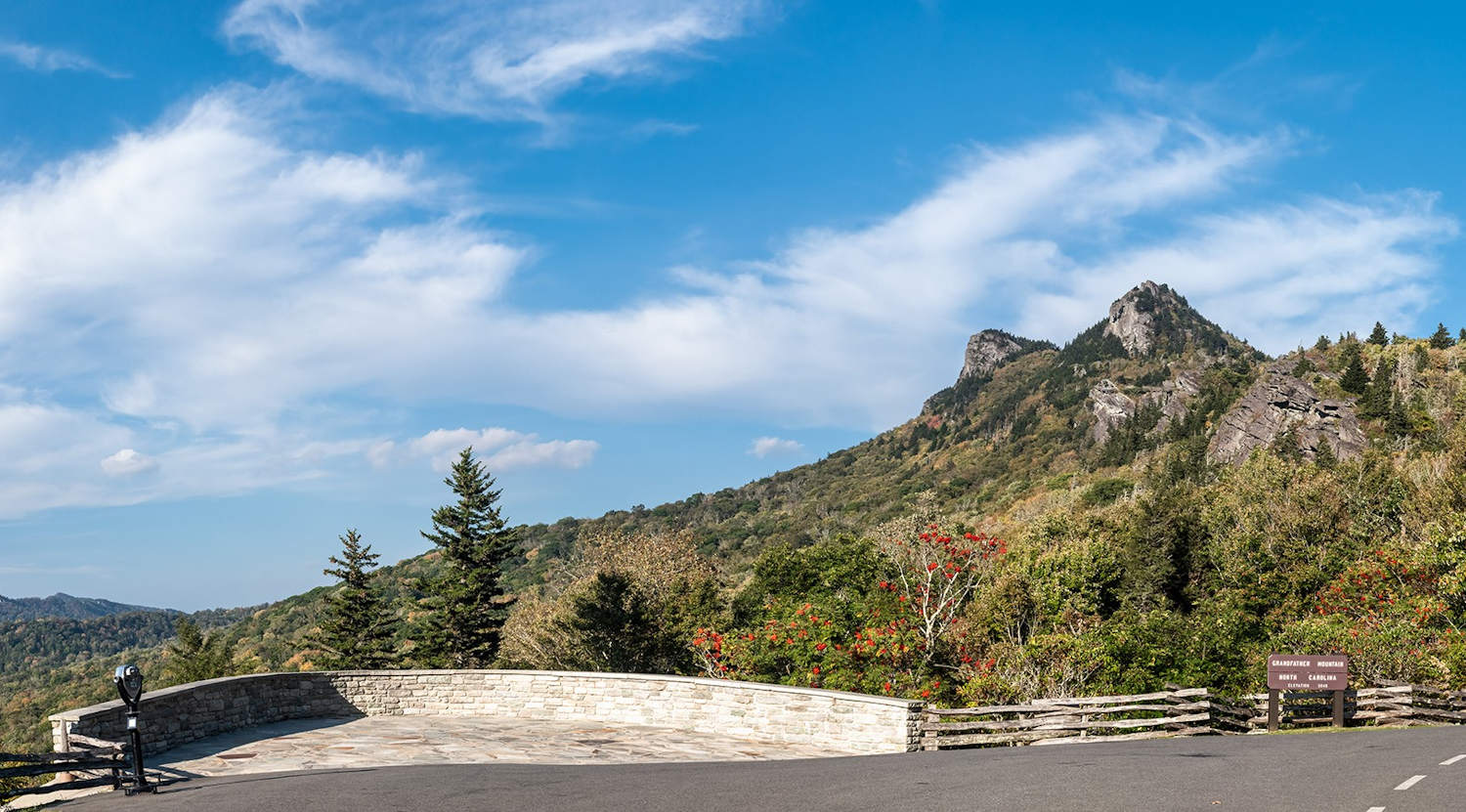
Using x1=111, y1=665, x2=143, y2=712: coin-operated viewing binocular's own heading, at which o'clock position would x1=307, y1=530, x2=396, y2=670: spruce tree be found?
The spruce tree is roughly at 2 o'clock from the coin-operated viewing binocular.

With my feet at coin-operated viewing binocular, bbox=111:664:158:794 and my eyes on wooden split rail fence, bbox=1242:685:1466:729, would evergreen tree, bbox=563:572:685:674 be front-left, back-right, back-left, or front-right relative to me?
front-left

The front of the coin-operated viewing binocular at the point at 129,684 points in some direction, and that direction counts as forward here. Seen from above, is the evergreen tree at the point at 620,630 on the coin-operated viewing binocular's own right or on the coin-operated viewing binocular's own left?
on the coin-operated viewing binocular's own right

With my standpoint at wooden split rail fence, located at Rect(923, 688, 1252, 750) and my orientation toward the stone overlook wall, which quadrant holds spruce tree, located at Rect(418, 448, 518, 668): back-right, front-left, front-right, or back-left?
front-right

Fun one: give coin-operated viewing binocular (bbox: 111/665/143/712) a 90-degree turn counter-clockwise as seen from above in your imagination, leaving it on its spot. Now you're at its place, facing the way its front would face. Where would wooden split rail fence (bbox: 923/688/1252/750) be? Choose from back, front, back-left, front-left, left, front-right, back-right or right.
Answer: back-left

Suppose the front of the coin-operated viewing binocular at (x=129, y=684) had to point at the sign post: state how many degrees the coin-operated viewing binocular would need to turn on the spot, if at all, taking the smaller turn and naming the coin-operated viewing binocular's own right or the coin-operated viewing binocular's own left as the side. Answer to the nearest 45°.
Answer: approximately 135° to the coin-operated viewing binocular's own right

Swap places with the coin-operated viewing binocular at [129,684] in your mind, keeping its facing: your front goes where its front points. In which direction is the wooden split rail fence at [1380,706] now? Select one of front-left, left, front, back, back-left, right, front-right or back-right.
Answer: back-right

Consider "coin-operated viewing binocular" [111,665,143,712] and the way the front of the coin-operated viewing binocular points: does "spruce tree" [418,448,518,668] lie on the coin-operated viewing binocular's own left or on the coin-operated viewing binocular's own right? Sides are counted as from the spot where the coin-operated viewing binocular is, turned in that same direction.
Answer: on the coin-operated viewing binocular's own right

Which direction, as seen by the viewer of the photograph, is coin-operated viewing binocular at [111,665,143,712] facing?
facing away from the viewer and to the left of the viewer

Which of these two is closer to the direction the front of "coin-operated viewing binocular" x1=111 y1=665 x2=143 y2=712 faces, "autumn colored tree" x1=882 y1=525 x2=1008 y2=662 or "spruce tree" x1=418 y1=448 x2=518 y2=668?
the spruce tree
